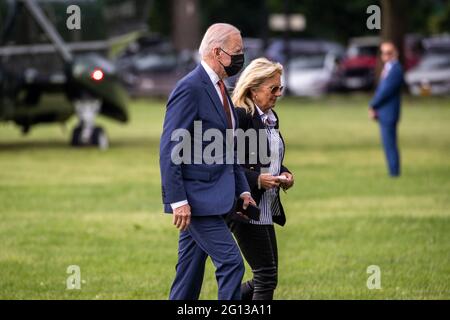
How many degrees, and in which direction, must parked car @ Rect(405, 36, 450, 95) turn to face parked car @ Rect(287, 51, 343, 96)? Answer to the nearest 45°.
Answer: approximately 90° to its right

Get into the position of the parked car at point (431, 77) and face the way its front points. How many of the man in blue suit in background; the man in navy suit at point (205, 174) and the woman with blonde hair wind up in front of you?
3

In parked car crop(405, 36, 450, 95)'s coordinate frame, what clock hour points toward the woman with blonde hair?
The woman with blonde hair is roughly at 12 o'clock from the parked car.

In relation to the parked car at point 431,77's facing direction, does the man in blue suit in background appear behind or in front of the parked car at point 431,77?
in front

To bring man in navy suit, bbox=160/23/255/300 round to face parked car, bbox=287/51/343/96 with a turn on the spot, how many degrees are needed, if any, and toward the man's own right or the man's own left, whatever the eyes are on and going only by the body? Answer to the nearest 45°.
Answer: approximately 90° to the man's own left

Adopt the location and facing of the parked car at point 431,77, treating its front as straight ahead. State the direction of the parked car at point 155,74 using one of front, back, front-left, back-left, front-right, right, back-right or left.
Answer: right

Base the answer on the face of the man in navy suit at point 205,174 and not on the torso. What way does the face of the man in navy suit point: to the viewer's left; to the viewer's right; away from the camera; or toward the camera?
to the viewer's right
